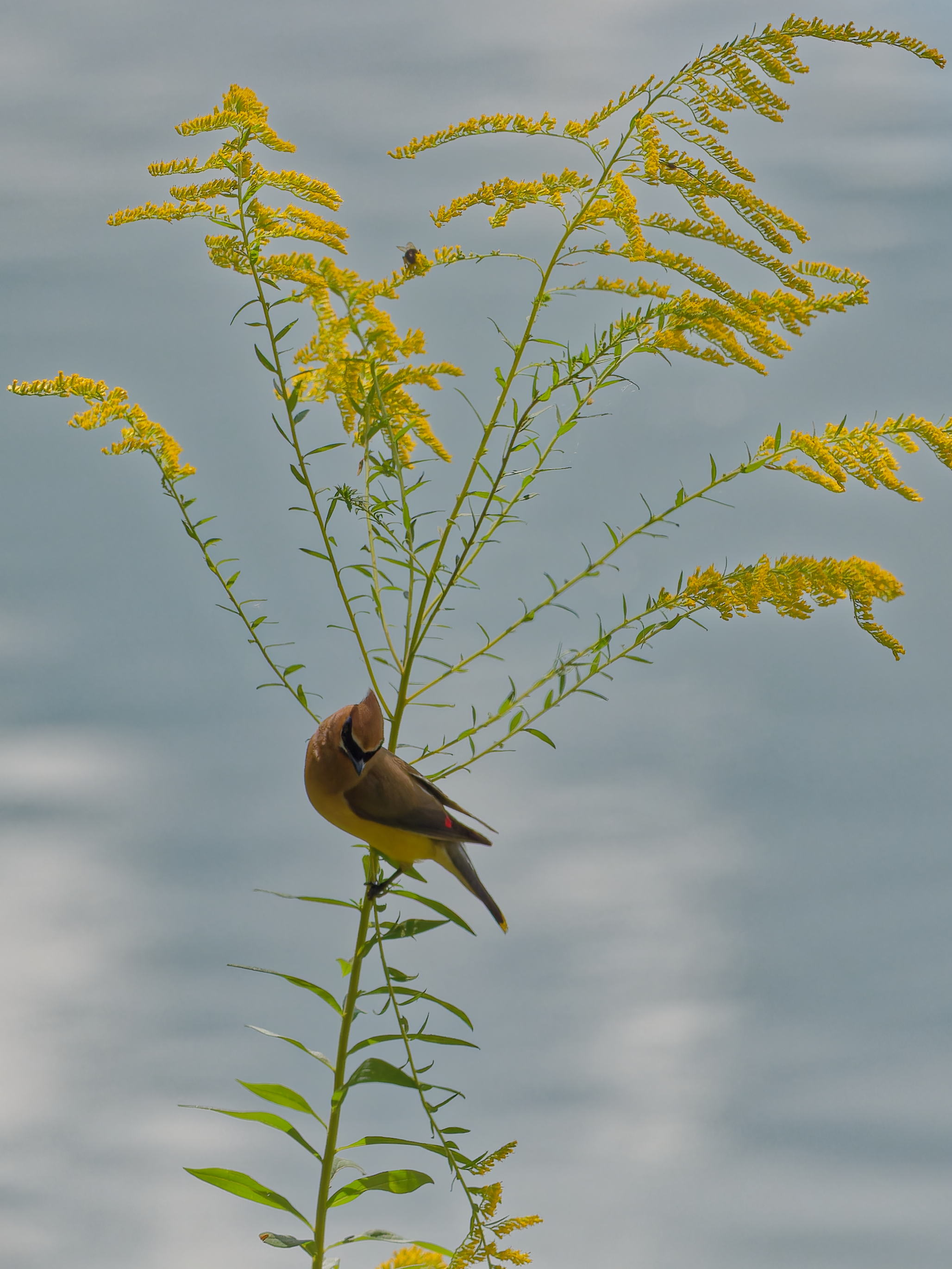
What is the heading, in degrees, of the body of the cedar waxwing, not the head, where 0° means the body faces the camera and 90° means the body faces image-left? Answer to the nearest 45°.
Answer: approximately 90°
